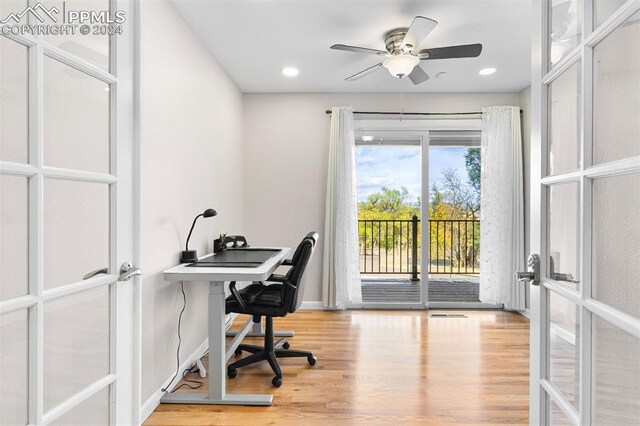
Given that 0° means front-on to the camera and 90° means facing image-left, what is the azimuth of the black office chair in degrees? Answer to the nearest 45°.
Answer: approximately 90°

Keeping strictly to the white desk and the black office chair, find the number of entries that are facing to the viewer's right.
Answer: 1

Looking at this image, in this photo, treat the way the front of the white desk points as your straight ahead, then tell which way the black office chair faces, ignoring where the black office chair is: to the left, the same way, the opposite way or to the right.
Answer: the opposite way

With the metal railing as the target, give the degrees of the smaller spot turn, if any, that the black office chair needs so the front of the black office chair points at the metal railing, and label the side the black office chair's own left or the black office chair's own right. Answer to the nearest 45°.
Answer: approximately 135° to the black office chair's own right

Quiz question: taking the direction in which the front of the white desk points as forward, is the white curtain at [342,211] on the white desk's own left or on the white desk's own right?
on the white desk's own left

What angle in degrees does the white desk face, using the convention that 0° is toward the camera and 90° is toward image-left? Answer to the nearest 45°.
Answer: approximately 270°
